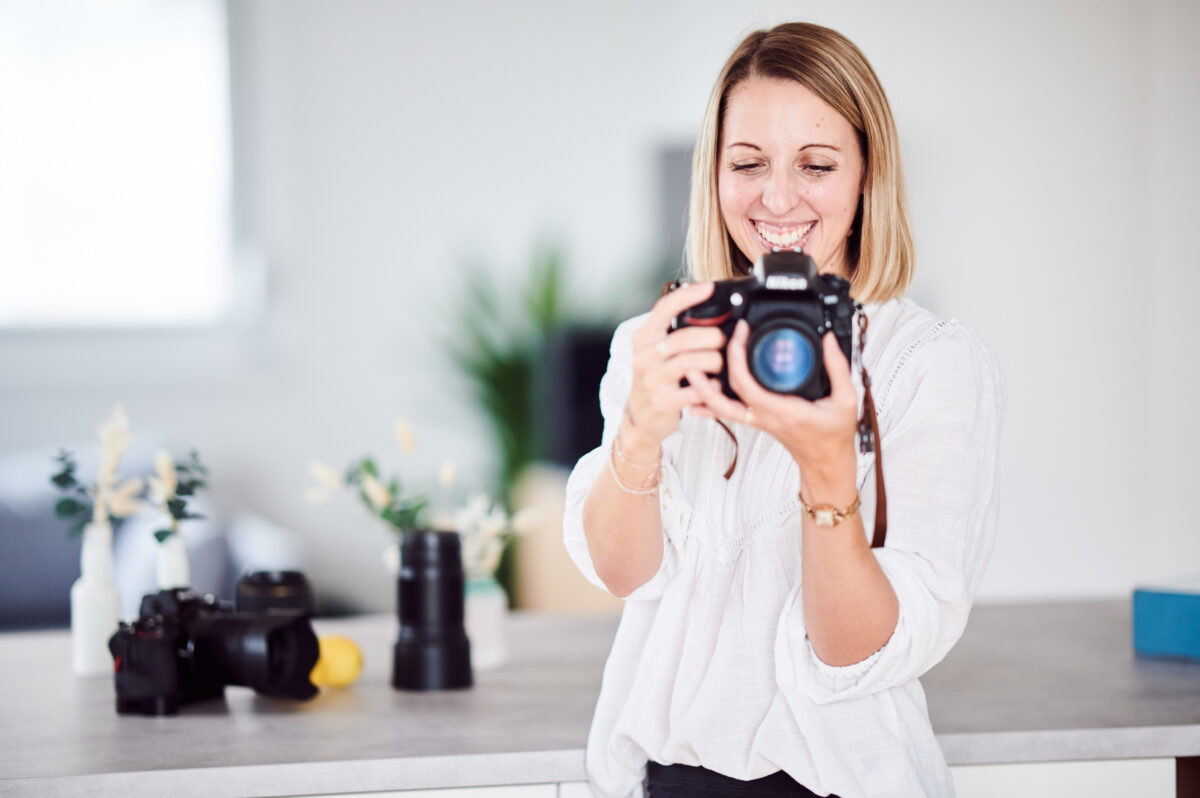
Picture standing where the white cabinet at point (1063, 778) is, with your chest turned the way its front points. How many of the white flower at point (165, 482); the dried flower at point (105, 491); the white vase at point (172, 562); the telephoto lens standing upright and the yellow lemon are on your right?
5

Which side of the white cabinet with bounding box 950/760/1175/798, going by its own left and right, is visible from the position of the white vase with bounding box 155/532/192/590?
right

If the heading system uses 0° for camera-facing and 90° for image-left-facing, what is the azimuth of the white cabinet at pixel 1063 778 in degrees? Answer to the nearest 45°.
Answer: approximately 0°

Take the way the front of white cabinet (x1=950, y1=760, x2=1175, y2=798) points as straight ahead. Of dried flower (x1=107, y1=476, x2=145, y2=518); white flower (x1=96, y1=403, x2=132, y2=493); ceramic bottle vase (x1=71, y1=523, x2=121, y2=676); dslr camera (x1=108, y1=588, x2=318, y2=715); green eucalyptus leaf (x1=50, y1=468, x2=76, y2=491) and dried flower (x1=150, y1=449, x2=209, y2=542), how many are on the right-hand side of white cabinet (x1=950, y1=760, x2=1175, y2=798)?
6

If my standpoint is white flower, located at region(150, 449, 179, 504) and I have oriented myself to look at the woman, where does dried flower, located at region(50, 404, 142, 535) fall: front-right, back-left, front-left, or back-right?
back-right

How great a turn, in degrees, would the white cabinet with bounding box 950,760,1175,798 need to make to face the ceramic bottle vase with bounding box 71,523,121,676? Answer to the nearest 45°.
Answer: approximately 90° to its right

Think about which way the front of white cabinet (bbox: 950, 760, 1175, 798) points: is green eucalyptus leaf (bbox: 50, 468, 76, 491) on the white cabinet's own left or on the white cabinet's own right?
on the white cabinet's own right
